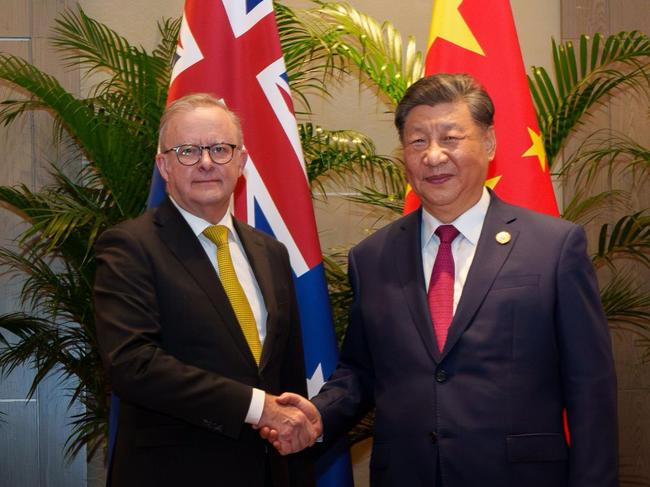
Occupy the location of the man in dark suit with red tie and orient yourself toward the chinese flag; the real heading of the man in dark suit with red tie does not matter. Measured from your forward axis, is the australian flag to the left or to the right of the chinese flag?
left

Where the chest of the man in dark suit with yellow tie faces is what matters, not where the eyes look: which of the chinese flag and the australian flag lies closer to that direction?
the chinese flag

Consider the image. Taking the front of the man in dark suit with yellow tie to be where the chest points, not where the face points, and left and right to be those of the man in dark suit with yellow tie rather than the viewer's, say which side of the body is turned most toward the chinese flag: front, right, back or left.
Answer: left

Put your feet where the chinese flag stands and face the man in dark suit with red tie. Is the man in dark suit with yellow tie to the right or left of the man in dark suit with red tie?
right

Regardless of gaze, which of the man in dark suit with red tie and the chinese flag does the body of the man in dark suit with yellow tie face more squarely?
the man in dark suit with red tie

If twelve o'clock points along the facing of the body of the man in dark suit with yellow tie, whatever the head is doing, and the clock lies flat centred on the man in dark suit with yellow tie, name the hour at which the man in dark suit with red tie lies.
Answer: The man in dark suit with red tie is roughly at 11 o'clock from the man in dark suit with yellow tie.

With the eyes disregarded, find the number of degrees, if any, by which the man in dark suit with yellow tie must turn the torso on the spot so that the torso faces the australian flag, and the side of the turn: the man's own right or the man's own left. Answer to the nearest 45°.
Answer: approximately 135° to the man's own left

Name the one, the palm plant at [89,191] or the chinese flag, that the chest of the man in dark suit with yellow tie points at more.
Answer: the chinese flag

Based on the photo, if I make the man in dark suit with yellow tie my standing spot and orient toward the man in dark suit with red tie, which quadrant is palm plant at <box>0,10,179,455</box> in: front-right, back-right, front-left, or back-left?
back-left

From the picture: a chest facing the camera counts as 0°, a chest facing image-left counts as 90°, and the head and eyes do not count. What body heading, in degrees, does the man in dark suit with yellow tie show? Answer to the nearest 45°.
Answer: approximately 315°

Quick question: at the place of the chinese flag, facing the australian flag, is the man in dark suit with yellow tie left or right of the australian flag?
left
